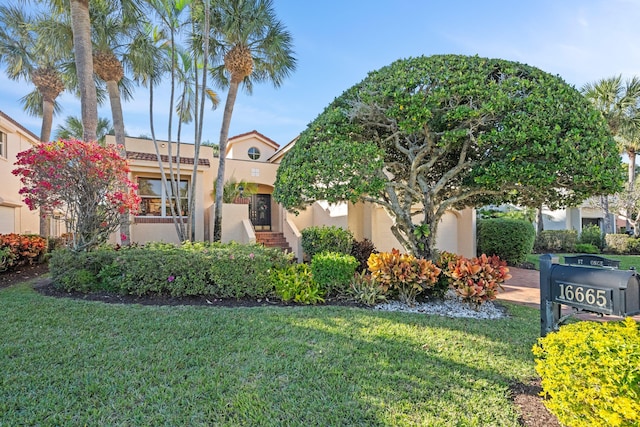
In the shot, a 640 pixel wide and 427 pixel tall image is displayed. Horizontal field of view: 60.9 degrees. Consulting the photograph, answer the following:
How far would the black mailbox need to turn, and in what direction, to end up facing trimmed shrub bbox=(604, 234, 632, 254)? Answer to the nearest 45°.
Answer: approximately 135° to its left

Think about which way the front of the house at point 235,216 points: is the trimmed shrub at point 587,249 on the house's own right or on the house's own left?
on the house's own left

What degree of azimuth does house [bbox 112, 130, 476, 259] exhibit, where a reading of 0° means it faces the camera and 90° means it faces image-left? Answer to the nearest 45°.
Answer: approximately 0°

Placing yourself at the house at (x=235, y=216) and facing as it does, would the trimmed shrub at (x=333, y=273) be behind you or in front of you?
in front

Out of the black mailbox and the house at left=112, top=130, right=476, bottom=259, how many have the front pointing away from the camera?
0

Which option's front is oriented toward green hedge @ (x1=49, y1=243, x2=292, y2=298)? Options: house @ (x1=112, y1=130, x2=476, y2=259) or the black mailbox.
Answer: the house

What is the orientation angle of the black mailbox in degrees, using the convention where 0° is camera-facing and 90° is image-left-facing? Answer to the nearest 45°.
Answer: approximately 315°

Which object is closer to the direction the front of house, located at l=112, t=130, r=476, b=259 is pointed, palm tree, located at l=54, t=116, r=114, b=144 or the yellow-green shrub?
the yellow-green shrub

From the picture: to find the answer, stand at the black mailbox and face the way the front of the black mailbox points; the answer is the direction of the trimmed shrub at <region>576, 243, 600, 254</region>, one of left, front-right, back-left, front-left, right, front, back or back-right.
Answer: back-left

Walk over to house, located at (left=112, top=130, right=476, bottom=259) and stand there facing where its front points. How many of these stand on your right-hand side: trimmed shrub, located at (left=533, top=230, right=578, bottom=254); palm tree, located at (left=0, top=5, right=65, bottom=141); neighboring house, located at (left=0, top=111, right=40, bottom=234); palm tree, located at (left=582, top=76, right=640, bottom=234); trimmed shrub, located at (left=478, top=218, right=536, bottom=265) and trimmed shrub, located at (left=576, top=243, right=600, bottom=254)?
2

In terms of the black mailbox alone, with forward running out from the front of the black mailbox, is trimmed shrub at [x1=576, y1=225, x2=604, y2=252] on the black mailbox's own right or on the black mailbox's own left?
on the black mailbox's own left
